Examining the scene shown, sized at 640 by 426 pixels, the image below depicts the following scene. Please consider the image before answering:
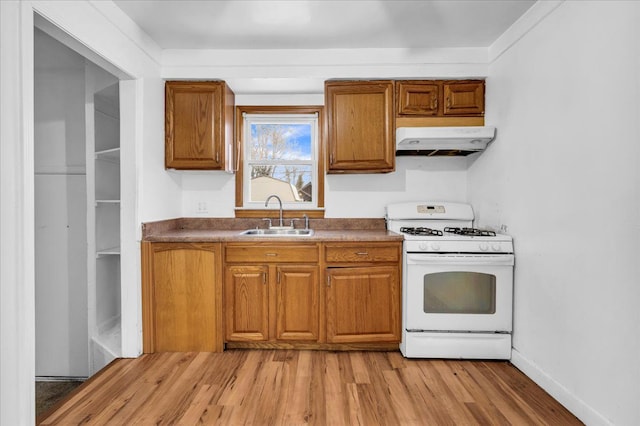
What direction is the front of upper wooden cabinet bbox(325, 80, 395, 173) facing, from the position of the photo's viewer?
facing the viewer

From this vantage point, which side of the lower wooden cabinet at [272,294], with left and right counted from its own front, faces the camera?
front

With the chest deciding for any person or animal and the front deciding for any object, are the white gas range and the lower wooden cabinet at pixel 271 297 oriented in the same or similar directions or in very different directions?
same or similar directions

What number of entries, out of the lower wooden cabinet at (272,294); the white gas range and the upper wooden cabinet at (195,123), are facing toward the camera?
3

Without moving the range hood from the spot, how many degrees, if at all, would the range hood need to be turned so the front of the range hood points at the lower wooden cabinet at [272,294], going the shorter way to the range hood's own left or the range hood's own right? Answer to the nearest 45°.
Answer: approximately 45° to the range hood's own right

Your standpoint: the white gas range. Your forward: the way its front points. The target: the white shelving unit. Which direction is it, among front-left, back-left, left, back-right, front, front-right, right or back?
right

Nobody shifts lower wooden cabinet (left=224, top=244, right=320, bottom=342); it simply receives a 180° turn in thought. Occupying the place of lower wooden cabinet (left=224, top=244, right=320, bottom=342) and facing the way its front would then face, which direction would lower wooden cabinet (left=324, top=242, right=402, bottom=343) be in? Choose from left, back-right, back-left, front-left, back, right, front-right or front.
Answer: right

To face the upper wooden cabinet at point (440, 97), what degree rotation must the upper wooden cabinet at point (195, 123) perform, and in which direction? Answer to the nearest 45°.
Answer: approximately 90° to its left

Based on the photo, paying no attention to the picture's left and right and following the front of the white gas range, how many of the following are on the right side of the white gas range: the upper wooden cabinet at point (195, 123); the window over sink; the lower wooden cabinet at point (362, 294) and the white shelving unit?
4

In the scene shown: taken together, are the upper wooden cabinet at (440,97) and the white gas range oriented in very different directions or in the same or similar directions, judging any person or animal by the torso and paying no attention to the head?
same or similar directions

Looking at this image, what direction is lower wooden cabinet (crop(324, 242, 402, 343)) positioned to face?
toward the camera

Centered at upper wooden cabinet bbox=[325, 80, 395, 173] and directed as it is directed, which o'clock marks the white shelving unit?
The white shelving unit is roughly at 3 o'clock from the upper wooden cabinet.

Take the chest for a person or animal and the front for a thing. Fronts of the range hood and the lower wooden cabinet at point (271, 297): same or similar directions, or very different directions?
same or similar directions
